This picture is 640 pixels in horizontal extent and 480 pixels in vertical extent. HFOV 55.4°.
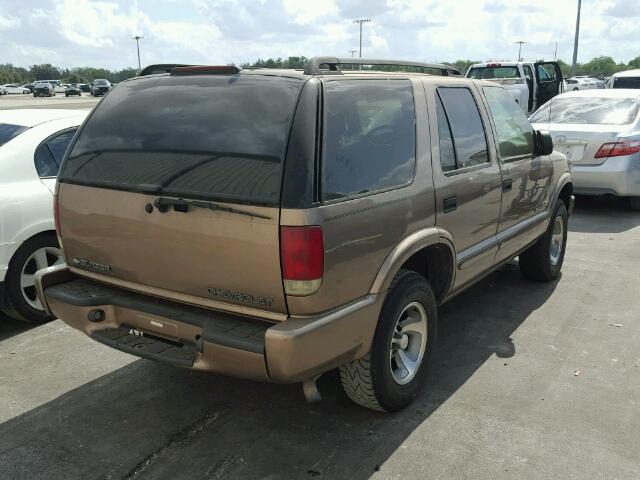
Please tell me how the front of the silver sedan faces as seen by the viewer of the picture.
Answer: facing away from the viewer and to the right of the viewer

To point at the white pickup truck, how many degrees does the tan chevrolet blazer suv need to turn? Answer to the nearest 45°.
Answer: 0° — it already faces it

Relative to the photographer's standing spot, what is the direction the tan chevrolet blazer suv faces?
facing away from the viewer and to the right of the viewer

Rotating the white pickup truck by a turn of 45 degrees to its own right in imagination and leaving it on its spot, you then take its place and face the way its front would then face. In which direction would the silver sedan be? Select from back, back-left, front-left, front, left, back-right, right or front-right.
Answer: right

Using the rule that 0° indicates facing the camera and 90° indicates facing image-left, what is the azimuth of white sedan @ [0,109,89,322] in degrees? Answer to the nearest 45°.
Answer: approximately 225°

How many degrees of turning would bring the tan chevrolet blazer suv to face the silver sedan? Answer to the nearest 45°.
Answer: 0° — it already faces it

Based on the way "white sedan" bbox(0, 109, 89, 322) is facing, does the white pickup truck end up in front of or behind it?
in front

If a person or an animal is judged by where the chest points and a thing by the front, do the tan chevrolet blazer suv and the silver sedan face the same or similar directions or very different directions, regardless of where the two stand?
same or similar directions
